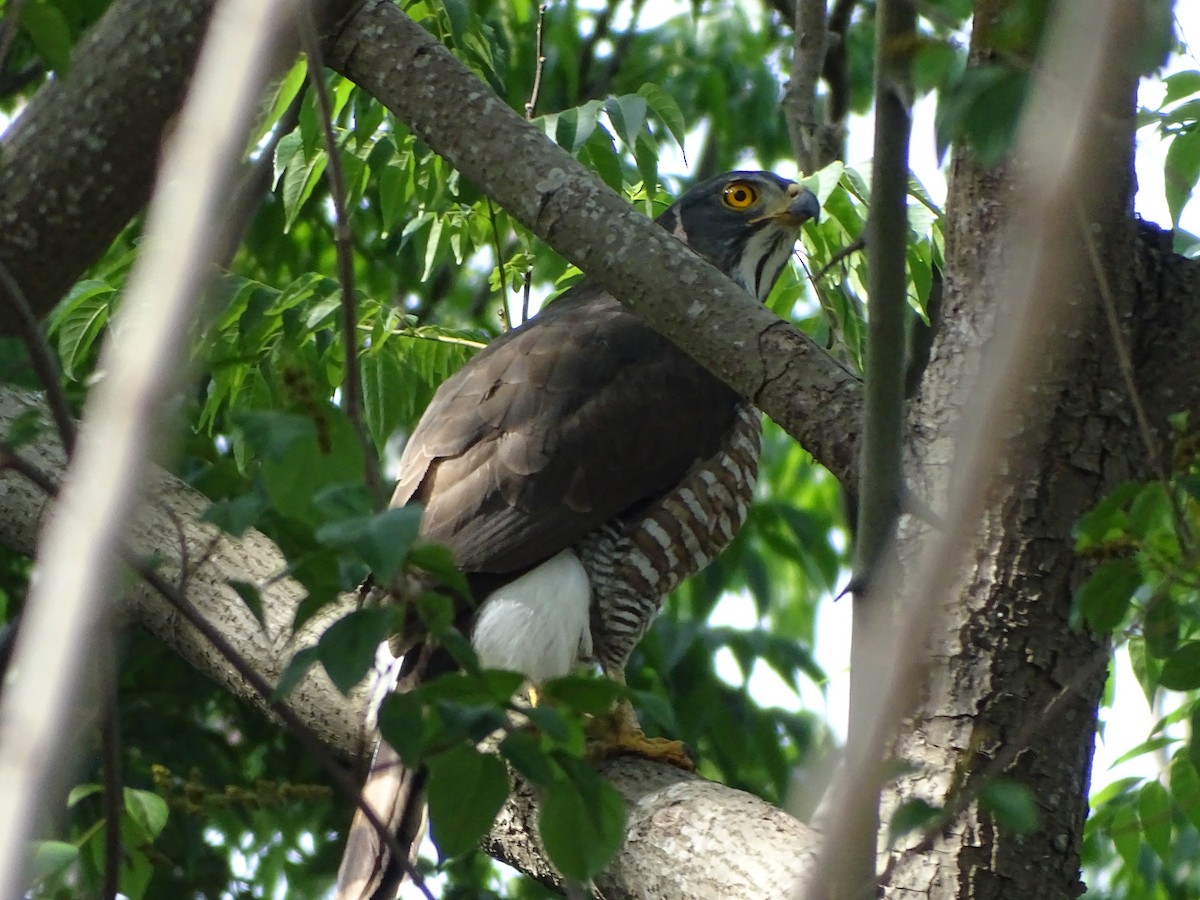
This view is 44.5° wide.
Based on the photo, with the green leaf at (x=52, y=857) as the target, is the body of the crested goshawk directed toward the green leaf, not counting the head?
no

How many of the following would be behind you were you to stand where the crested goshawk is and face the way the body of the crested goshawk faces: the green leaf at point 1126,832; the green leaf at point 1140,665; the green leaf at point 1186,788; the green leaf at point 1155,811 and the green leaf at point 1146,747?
0

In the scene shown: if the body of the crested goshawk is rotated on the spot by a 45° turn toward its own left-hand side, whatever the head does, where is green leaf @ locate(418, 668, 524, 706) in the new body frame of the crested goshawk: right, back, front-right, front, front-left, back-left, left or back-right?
back-right

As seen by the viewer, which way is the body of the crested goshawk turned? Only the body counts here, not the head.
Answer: to the viewer's right

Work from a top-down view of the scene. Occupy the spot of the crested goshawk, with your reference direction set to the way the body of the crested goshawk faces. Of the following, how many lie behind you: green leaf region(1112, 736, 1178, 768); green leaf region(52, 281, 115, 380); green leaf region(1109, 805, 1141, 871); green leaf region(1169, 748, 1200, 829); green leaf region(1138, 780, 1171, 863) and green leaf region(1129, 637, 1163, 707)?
1

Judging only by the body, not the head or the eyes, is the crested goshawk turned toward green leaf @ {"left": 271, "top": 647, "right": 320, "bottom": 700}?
no

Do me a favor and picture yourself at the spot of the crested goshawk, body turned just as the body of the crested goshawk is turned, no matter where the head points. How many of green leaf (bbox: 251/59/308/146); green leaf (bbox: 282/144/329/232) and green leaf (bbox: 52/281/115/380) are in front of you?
0

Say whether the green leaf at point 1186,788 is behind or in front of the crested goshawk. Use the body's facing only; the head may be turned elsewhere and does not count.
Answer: in front
